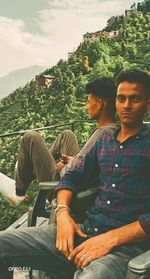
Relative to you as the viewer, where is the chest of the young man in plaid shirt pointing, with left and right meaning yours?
facing the viewer and to the left of the viewer
